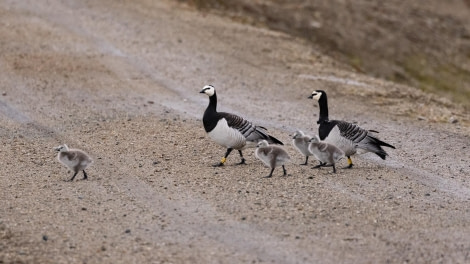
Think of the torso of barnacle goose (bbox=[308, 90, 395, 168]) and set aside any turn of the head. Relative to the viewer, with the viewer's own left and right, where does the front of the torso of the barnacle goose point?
facing to the left of the viewer

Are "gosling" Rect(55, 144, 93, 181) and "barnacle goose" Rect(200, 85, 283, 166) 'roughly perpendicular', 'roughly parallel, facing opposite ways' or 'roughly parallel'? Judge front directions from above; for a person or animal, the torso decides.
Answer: roughly parallel

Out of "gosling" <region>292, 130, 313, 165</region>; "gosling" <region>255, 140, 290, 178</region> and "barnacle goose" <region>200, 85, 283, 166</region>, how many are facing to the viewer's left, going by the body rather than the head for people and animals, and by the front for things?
3

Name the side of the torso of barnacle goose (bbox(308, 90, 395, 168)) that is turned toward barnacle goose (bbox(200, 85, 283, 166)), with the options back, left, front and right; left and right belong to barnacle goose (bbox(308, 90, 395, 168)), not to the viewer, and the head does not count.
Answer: front

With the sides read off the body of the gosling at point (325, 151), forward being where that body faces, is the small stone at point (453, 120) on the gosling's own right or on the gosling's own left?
on the gosling's own right

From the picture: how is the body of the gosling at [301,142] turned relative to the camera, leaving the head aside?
to the viewer's left

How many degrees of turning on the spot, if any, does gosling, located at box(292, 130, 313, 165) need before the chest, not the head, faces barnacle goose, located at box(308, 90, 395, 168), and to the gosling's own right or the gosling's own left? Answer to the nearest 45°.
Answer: approximately 180°

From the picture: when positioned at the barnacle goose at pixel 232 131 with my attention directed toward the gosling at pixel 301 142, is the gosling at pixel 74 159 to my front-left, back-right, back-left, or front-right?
back-right

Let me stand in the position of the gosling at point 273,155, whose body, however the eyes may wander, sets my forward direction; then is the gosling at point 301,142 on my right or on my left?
on my right

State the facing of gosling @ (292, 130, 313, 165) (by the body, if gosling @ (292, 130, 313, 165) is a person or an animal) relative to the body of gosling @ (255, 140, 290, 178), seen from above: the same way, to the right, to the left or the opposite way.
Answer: the same way

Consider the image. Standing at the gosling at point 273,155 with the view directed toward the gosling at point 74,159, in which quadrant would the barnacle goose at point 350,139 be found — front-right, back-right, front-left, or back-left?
back-right

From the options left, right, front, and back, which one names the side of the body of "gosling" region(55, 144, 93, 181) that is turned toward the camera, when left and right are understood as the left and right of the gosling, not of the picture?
left

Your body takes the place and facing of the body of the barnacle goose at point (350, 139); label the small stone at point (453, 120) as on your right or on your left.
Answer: on your right

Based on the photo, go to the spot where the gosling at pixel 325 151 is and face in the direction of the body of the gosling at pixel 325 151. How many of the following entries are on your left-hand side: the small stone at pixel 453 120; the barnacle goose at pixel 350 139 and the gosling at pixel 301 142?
0

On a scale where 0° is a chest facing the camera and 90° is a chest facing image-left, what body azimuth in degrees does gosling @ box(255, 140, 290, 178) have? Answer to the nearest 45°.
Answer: approximately 90°

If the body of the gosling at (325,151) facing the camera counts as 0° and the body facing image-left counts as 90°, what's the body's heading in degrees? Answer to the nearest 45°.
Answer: approximately 90°

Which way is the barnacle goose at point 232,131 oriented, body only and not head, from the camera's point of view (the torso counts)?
to the viewer's left

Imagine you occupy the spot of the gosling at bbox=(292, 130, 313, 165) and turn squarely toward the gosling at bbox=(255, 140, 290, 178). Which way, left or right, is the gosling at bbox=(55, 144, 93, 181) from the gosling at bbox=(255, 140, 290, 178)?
right

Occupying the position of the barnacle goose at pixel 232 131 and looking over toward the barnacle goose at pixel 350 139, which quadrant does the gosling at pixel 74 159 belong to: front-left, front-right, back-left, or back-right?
back-right
